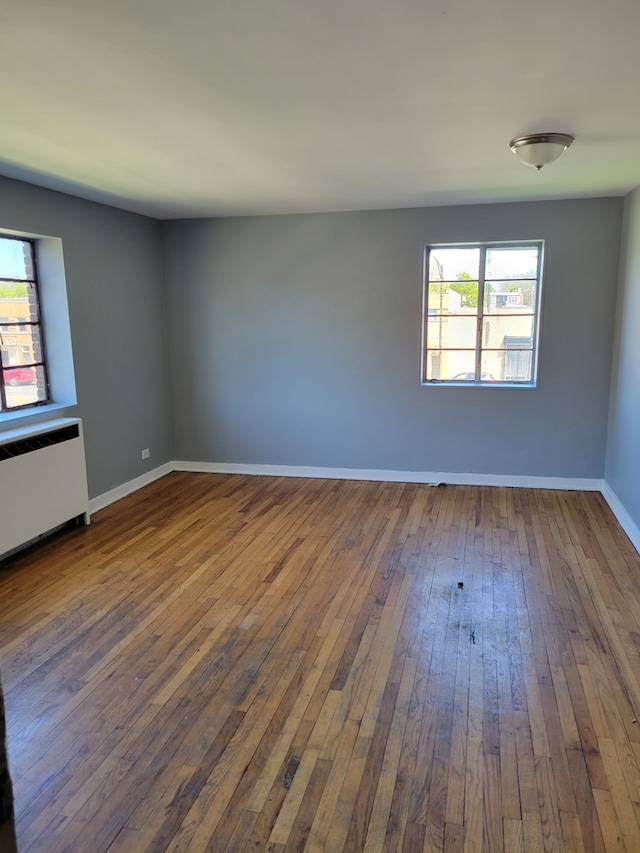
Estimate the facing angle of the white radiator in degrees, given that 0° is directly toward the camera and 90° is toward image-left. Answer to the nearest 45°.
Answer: approximately 315°

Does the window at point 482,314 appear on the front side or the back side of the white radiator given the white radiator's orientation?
on the front side
